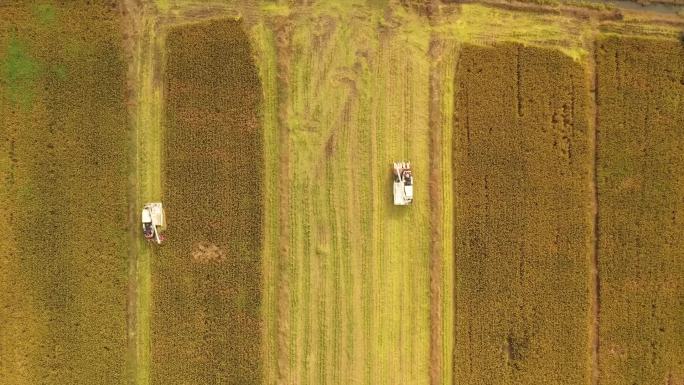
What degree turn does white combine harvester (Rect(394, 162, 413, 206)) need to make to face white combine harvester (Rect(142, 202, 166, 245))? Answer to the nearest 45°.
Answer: approximately 90° to its left

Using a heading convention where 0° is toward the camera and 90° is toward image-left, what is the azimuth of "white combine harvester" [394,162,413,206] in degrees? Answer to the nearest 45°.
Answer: approximately 180°
